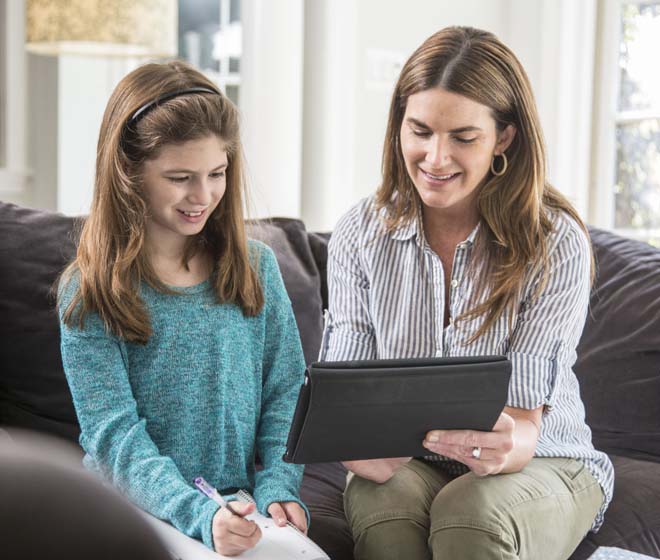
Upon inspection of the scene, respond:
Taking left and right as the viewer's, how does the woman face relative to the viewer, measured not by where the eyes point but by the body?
facing the viewer and to the left of the viewer

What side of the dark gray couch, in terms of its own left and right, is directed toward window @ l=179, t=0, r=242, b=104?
back

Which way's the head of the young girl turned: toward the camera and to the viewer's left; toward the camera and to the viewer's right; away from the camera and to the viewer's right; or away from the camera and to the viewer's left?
toward the camera and to the viewer's right

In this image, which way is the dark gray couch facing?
toward the camera

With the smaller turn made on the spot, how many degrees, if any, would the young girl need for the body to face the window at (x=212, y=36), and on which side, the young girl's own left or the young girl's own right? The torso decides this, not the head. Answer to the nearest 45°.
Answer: approximately 135° to the young girl's own left

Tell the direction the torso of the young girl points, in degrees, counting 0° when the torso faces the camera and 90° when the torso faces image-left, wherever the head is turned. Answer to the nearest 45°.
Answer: approximately 315°
